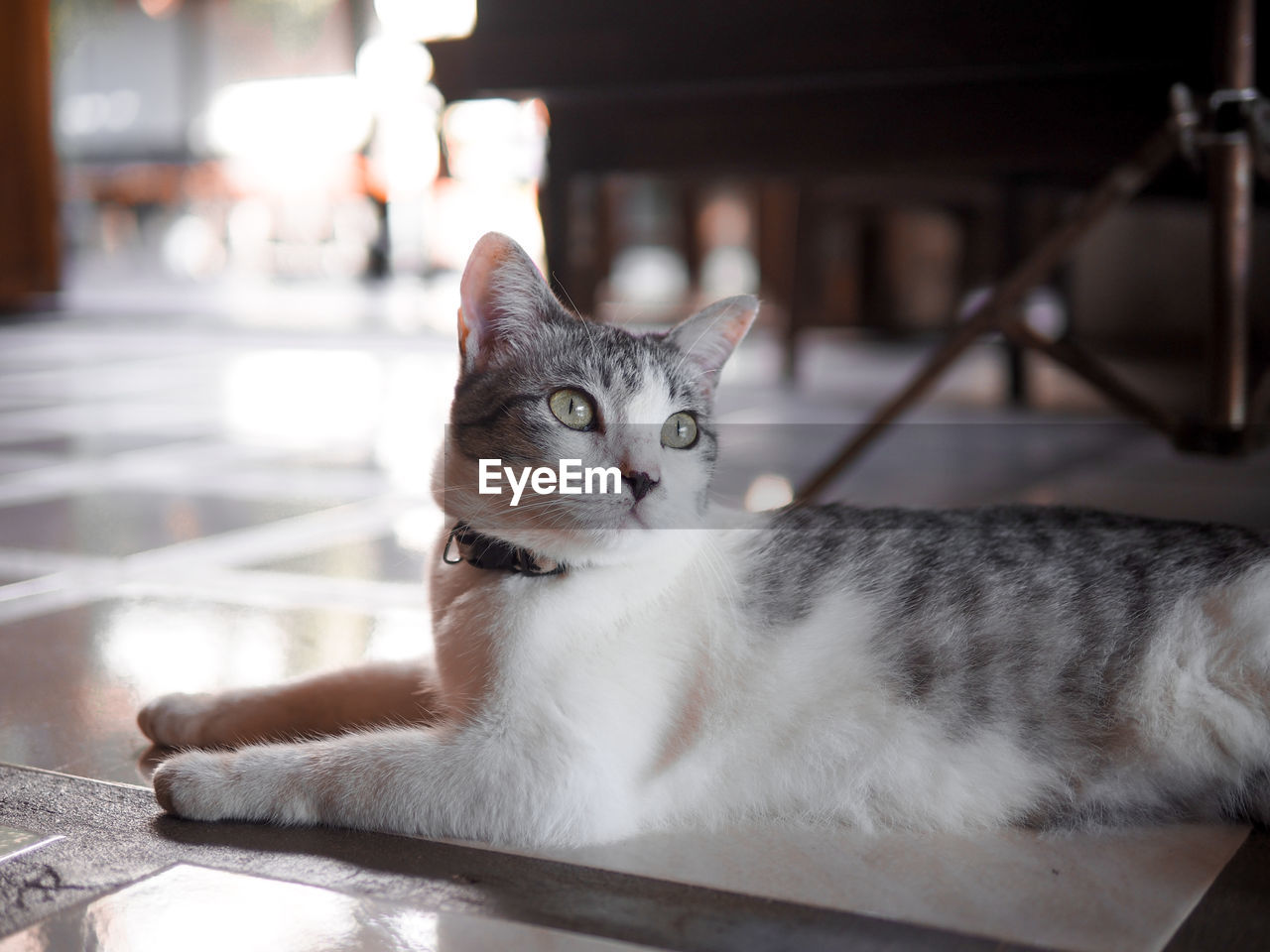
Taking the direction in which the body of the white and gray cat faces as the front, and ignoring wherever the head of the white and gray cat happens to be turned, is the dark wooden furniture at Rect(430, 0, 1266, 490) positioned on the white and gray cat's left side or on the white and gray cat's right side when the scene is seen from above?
on the white and gray cat's right side

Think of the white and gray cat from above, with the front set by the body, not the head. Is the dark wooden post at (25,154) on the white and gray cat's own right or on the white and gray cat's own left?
on the white and gray cat's own right

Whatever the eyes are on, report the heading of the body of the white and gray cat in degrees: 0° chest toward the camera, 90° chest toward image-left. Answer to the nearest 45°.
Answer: approximately 90°
